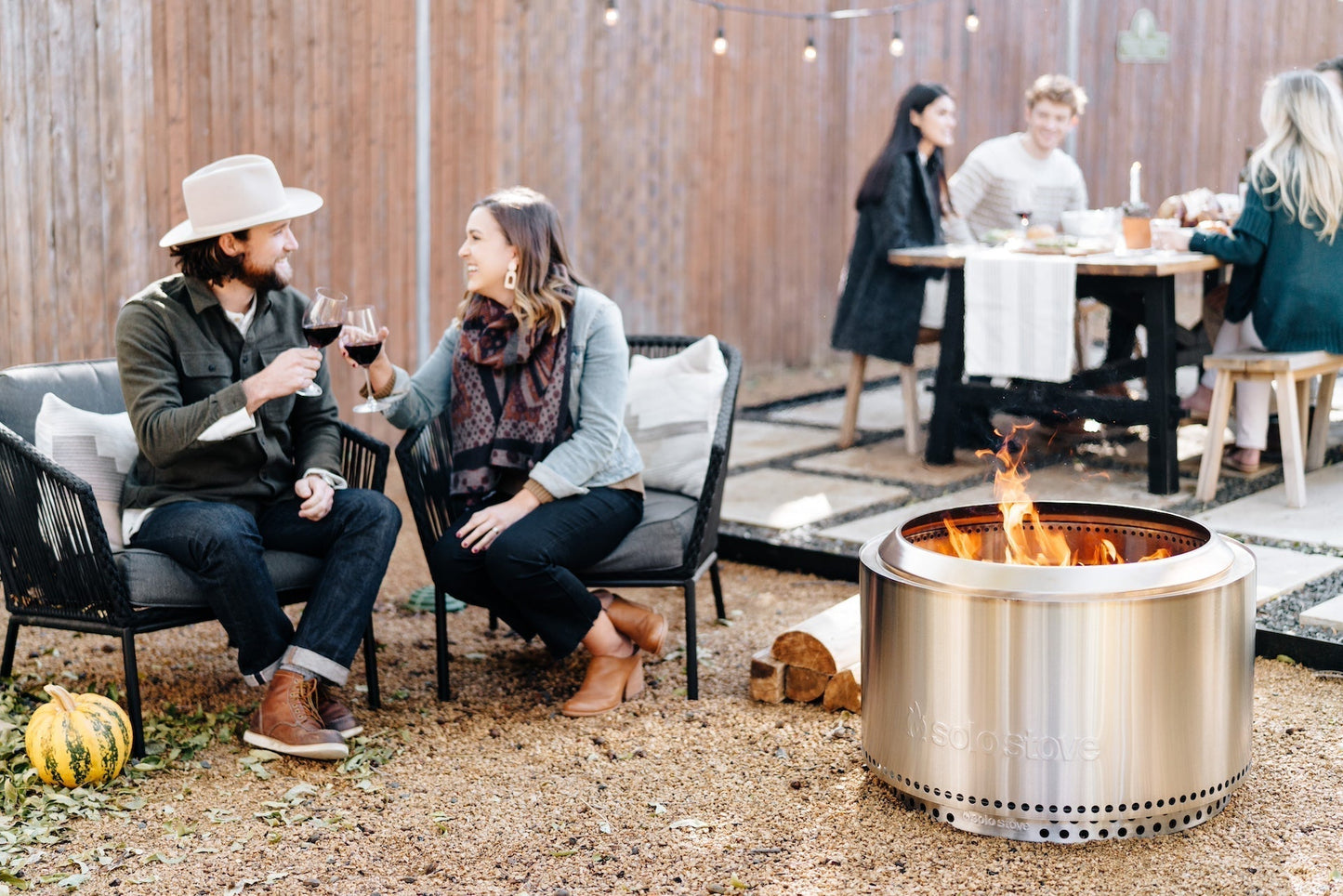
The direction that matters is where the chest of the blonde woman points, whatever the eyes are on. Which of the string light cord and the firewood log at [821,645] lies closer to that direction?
the string light cord

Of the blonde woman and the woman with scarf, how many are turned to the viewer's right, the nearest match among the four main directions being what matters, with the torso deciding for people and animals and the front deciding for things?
0

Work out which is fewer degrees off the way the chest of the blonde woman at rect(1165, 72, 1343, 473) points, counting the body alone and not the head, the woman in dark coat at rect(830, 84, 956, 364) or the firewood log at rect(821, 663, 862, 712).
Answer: the woman in dark coat

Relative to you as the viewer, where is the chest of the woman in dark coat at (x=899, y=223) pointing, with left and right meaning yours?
facing to the right of the viewer

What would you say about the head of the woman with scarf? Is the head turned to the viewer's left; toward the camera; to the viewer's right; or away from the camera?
to the viewer's left

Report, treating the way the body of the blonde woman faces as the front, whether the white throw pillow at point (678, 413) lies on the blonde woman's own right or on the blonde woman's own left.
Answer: on the blonde woman's own left

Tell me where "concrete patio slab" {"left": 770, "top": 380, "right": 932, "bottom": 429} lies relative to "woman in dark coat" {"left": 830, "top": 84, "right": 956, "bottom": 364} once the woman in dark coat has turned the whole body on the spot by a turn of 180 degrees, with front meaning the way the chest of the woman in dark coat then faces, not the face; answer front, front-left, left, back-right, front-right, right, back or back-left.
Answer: right

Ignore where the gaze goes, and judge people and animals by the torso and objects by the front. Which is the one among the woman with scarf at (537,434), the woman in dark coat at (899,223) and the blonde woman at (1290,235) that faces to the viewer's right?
the woman in dark coat

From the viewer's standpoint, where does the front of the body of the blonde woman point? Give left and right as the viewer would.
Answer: facing away from the viewer and to the left of the viewer

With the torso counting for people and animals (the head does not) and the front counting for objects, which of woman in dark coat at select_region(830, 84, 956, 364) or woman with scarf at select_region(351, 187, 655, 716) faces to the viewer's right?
the woman in dark coat

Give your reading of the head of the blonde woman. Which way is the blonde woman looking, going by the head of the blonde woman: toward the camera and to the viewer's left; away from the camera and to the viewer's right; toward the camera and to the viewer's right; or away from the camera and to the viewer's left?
away from the camera and to the viewer's left

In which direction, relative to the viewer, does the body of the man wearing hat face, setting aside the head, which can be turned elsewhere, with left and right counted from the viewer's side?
facing the viewer and to the right of the viewer
